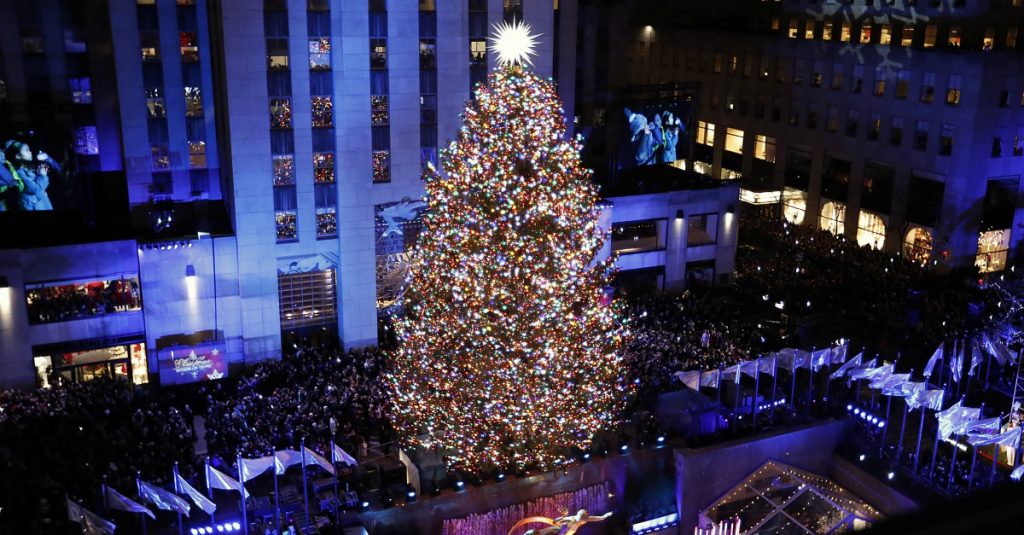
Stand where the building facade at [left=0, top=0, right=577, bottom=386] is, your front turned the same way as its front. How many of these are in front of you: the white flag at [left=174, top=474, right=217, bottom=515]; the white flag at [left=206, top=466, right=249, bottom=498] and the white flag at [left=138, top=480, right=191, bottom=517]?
3

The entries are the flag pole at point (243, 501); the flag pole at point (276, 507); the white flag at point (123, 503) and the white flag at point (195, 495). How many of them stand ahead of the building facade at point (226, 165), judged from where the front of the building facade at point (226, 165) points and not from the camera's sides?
4

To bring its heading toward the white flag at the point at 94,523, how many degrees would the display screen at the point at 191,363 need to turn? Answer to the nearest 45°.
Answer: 0° — it already faces it

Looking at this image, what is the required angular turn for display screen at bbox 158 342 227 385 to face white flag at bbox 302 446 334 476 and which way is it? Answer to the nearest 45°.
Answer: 0° — it already faces it

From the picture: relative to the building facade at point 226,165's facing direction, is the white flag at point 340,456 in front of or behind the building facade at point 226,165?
in front

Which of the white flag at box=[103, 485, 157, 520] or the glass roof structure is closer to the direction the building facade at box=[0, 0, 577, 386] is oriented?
the white flag

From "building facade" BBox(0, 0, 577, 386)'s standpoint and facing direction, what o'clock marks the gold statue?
The gold statue is roughly at 11 o'clock from the building facade.

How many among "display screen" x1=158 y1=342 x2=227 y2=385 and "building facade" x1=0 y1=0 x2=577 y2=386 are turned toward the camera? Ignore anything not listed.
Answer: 2

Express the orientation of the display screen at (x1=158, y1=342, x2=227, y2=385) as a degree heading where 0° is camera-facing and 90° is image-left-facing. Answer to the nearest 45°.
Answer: approximately 0°

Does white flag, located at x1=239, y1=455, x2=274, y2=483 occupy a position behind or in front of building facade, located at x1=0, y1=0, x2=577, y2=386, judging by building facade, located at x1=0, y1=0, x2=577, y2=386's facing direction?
in front

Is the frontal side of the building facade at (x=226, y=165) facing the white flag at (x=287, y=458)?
yes

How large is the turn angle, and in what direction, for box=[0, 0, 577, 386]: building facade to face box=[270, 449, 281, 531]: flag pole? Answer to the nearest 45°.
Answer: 0° — it already faces it

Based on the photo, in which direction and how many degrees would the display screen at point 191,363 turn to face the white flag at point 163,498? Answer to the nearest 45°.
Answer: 0° — it already faces it

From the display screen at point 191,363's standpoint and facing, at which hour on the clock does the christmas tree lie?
The christmas tree is roughly at 11 o'clock from the display screen.

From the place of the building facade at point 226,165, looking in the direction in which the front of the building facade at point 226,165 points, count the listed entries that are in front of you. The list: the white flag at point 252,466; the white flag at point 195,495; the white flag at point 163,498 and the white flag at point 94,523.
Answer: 4
